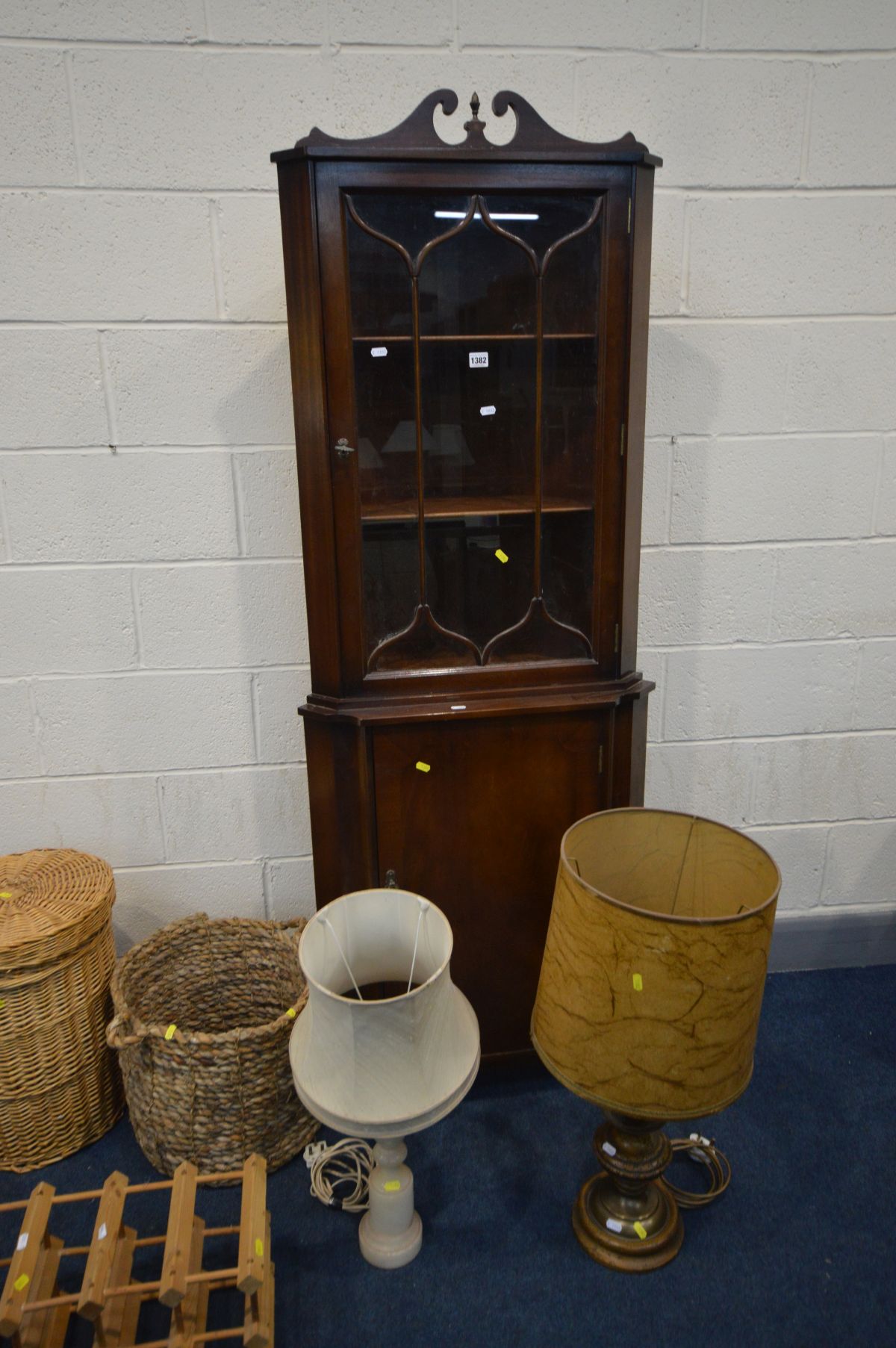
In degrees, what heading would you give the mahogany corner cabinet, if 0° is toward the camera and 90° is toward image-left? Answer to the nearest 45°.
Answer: approximately 0°
